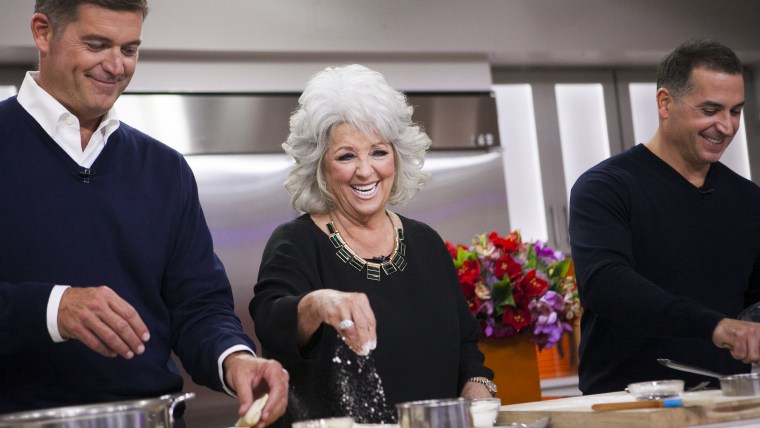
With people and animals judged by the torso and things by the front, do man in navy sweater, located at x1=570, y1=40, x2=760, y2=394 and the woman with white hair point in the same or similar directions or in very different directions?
same or similar directions

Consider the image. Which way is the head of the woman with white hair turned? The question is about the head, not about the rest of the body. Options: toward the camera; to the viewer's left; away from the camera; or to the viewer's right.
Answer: toward the camera

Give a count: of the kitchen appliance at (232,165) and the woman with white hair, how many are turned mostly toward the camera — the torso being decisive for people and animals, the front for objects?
2

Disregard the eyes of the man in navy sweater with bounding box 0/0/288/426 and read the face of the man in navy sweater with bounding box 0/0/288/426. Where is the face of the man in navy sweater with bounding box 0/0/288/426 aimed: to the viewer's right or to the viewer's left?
to the viewer's right

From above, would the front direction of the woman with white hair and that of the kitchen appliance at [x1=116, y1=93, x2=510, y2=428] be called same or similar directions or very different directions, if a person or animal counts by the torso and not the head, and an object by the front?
same or similar directions

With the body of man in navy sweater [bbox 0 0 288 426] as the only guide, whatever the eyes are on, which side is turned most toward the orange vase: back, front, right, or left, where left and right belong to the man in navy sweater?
left

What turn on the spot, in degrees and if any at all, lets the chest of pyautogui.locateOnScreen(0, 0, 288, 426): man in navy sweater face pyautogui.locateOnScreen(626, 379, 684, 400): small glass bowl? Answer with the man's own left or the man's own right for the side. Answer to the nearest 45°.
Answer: approximately 45° to the man's own left

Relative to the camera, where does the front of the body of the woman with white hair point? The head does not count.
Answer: toward the camera

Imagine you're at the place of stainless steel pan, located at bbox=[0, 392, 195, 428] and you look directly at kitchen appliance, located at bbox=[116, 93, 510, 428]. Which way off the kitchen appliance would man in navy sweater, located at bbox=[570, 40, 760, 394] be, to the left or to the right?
right

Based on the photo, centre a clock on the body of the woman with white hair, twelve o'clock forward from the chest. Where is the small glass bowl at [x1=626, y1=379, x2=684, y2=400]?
The small glass bowl is roughly at 10 o'clock from the woman with white hair.

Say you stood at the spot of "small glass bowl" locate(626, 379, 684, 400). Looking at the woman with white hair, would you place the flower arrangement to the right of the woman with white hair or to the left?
right

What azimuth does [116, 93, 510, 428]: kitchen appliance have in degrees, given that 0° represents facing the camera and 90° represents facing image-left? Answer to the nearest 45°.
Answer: approximately 0°
